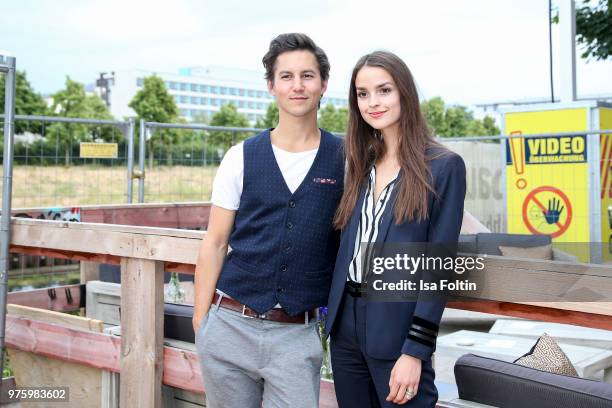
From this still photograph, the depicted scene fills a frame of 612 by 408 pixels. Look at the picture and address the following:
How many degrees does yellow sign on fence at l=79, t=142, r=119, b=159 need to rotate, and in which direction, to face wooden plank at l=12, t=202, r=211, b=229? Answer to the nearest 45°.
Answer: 0° — it already faces it

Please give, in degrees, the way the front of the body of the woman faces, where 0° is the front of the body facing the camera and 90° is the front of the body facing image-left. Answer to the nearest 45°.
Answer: approximately 45°

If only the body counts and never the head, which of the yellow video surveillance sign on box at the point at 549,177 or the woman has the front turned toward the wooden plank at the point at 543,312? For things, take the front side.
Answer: the yellow video surveillance sign on box

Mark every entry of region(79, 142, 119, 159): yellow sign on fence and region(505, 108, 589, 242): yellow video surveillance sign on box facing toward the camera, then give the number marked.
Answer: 2

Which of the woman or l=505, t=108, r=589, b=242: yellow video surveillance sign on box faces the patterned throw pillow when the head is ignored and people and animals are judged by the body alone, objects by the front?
the yellow video surveillance sign on box

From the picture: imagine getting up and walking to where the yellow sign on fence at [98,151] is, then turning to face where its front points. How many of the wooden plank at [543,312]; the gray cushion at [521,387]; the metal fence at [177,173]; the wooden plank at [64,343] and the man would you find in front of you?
4

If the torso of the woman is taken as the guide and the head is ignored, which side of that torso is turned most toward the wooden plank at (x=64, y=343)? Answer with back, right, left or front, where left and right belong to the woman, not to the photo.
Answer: right
